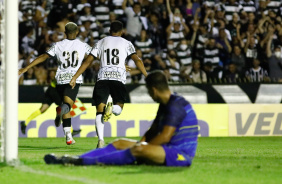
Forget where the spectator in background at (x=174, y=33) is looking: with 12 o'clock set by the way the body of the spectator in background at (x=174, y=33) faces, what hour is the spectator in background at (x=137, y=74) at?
the spectator in background at (x=137, y=74) is roughly at 1 o'clock from the spectator in background at (x=174, y=33).

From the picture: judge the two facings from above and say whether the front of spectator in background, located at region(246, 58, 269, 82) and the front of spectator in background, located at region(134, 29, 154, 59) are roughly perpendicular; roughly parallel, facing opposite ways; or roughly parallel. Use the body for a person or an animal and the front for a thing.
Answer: roughly parallel

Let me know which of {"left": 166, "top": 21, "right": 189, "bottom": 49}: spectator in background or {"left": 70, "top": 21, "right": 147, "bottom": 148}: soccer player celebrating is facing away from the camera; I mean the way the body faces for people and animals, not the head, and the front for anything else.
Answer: the soccer player celebrating

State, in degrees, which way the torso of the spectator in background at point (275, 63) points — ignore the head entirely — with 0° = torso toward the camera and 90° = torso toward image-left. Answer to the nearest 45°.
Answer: approximately 0°

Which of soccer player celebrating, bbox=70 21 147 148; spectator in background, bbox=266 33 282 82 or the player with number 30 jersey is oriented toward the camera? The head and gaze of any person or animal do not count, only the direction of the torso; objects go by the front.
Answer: the spectator in background

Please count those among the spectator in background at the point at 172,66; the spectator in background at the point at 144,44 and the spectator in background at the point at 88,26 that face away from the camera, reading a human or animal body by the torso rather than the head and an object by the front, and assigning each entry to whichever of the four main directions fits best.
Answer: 0

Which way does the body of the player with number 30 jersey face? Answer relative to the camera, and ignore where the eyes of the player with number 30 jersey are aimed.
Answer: away from the camera

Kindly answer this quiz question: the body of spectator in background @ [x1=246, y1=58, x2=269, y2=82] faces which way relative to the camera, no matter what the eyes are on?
toward the camera

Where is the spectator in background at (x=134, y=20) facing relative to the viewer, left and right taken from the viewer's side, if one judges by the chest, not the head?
facing the viewer

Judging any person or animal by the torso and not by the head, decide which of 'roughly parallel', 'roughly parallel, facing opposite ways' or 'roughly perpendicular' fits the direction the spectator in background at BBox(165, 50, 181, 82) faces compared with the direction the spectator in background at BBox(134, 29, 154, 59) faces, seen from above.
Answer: roughly parallel

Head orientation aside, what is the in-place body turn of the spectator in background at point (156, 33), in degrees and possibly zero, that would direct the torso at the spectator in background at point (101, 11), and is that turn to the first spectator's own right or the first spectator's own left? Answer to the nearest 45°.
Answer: approximately 90° to the first spectator's own right

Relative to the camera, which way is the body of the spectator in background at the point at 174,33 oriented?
toward the camera

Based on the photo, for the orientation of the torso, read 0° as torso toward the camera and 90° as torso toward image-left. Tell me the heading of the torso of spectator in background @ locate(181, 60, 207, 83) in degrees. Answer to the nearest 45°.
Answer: approximately 0°

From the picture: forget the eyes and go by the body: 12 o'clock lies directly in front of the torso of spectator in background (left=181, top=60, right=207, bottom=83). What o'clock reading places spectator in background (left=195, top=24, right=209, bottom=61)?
spectator in background (left=195, top=24, right=209, bottom=61) is roughly at 6 o'clock from spectator in background (left=181, top=60, right=207, bottom=83).

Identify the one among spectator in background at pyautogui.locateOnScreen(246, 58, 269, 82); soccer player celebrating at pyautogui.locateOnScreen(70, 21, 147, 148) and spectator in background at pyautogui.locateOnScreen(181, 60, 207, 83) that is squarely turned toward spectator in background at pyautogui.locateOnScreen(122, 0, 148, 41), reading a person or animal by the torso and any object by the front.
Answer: the soccer player celebrating

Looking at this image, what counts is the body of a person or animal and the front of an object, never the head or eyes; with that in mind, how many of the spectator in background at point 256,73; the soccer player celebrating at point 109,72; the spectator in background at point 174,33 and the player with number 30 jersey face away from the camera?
2

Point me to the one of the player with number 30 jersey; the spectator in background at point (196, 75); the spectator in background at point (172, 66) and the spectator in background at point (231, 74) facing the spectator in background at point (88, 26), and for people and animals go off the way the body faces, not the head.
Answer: the player with number 30 jersey

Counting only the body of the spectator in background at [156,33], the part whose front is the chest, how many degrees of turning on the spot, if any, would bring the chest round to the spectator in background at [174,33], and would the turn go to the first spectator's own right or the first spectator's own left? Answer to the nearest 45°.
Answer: approximately 90° to the first spectator's own left
